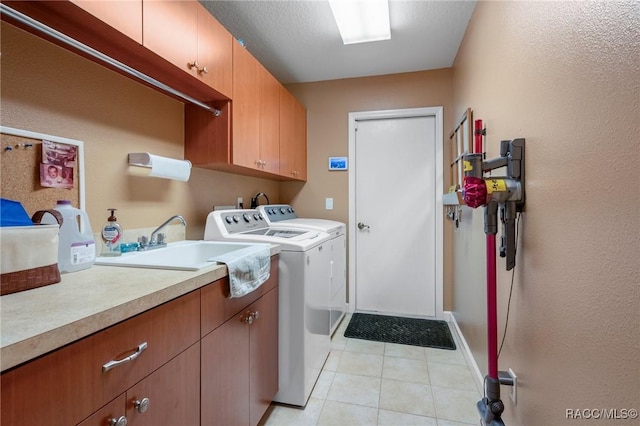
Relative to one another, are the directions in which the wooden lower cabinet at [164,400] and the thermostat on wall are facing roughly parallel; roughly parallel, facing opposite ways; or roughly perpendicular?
roughly perpendicular

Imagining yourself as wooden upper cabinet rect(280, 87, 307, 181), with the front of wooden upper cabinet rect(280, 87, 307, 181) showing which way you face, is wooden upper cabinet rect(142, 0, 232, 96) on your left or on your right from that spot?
on your right

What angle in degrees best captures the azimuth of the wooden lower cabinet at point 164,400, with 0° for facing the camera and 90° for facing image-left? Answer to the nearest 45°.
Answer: approximately 315°

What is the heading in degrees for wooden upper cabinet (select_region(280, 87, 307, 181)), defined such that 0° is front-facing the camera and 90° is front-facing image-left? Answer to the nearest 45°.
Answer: approximately 270°

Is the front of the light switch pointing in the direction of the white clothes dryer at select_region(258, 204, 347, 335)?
yes

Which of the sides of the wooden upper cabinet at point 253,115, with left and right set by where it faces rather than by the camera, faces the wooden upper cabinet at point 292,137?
left

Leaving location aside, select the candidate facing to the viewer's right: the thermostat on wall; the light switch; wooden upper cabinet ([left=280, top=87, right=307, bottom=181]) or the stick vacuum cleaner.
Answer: the wooden upper cabinet
